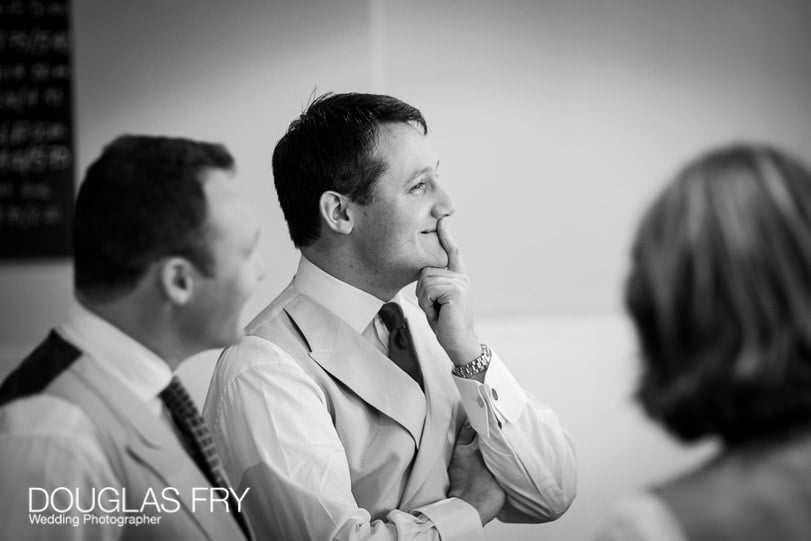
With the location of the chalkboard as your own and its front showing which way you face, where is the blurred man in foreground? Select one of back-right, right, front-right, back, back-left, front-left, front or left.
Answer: front

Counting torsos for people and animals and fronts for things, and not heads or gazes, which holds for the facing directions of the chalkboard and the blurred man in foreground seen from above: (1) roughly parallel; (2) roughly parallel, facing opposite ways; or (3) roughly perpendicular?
roughly perpendicular

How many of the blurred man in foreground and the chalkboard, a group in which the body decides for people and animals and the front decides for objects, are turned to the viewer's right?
1

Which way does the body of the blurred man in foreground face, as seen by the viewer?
to the viewer's right

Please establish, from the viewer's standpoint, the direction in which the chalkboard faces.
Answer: facing the viewer

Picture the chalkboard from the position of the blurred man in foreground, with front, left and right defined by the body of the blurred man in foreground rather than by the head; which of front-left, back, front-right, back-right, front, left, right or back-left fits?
left
